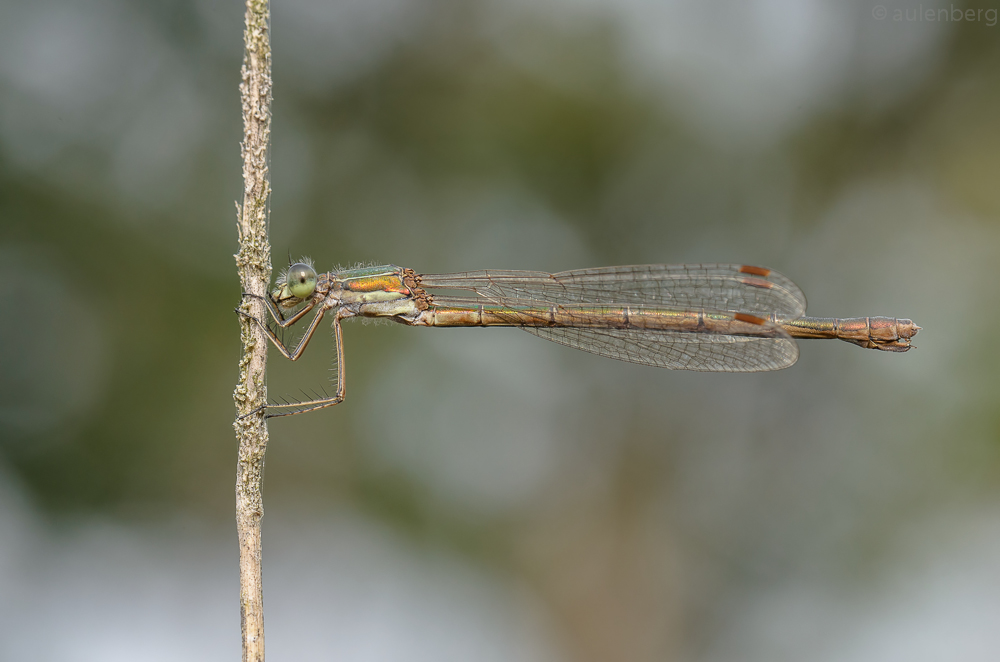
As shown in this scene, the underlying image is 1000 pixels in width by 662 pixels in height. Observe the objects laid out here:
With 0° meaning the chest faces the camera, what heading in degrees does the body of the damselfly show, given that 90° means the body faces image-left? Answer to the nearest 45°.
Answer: approximately 90°
